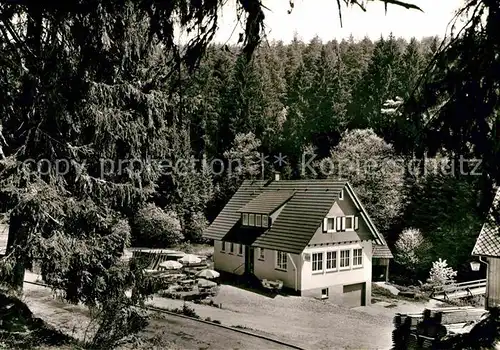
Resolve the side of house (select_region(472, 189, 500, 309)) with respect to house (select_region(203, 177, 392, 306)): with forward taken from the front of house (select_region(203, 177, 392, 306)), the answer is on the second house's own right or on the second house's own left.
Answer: on the second house's own left

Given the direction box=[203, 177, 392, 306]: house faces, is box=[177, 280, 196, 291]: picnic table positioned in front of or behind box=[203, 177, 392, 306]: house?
in front

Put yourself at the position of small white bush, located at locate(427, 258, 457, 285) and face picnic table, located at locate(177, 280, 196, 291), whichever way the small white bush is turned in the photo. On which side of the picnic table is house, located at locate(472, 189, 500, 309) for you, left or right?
left
